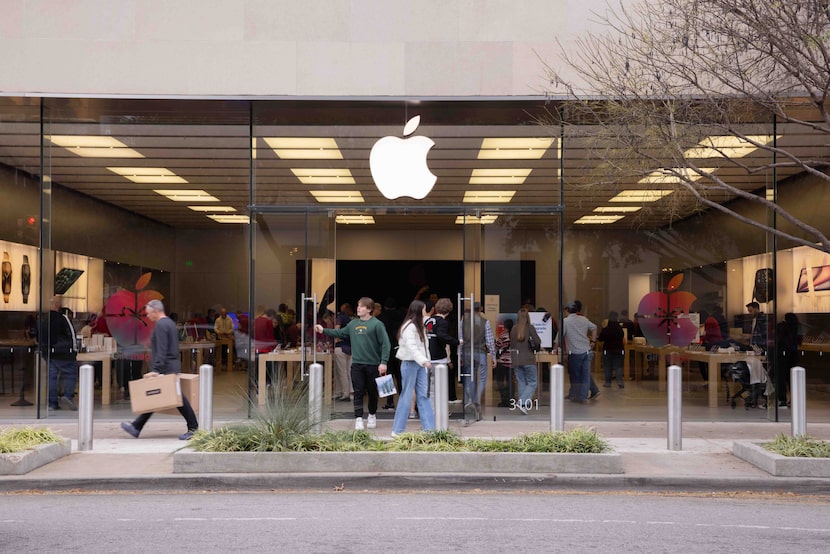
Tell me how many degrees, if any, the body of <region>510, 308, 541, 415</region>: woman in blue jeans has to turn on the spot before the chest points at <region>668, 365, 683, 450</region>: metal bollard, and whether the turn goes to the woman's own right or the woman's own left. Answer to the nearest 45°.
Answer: approximately 135° to the woman's own right

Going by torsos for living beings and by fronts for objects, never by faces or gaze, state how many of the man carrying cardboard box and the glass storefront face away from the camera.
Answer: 0

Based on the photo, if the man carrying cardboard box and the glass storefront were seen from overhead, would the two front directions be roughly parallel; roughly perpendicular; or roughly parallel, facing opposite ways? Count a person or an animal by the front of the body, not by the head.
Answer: roughly perpendicular

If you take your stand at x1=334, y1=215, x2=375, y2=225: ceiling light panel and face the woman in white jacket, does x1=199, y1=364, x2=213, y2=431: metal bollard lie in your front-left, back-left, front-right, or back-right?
front-right

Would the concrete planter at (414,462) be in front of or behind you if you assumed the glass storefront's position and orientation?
in front

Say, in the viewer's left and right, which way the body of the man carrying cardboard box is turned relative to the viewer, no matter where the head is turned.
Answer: facing to the left of the viewer

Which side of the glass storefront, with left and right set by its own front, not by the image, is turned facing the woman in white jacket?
front

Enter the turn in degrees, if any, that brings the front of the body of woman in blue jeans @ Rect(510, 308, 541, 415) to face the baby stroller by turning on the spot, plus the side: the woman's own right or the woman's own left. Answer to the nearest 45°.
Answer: approximately 90° to the woman's own right

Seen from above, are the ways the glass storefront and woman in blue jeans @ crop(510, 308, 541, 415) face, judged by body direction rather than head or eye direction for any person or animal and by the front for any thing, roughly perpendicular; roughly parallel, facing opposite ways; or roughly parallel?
roughly parallel, facing opposite ways

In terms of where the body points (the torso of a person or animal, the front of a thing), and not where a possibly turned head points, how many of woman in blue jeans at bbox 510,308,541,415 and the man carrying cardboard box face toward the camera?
0

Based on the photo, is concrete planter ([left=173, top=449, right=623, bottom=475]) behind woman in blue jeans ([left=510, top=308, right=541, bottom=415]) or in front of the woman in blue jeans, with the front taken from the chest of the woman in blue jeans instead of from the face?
behind

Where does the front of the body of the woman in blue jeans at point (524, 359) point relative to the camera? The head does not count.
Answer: away from the camera

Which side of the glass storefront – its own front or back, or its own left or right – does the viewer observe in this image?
front
